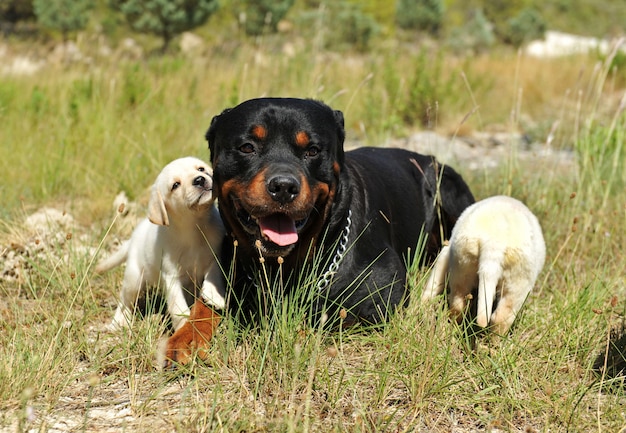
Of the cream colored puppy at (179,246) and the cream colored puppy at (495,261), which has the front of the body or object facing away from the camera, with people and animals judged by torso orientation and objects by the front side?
the cream colored puppy at (495,261)

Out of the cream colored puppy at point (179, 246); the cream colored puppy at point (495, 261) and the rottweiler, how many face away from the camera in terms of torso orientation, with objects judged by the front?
1

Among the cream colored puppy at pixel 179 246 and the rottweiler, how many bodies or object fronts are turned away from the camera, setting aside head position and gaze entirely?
0

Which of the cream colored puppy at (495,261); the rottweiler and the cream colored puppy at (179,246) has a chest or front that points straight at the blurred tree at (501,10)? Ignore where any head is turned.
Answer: the cream colored puppy at (495,261)

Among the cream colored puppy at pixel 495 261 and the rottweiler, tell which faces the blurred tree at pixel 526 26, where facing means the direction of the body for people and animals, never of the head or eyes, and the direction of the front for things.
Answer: the cream colored puppy

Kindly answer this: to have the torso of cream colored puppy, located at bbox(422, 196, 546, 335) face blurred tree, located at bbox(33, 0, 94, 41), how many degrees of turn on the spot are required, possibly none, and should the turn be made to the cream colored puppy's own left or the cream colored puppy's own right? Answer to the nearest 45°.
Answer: approximately 45° to the cream colored puppy's own left

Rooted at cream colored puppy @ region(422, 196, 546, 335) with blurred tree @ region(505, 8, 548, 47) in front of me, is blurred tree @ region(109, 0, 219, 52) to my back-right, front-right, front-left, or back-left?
front-left

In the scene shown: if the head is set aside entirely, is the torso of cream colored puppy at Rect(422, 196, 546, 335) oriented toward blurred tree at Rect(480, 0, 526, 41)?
yes

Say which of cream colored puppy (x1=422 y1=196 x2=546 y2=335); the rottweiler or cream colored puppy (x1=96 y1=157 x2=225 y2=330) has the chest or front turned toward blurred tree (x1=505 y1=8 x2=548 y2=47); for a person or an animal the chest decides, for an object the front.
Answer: cream colored puppy (x1=422 y1=196 x2=546 y2=335)

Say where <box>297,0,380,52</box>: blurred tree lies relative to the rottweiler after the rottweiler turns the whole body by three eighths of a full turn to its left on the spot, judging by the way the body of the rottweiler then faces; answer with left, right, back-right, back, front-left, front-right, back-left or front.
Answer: left

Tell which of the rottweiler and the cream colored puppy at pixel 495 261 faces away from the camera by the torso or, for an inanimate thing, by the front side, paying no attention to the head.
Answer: the cream colored puppy

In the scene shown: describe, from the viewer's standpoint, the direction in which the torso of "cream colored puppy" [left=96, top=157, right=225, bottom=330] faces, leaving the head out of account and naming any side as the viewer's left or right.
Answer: facing the viewer and to the right of the viewer

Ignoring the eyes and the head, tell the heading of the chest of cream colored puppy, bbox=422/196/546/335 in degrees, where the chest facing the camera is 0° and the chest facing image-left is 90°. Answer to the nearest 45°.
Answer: approximately 180°

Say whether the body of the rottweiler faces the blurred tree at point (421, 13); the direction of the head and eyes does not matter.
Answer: no

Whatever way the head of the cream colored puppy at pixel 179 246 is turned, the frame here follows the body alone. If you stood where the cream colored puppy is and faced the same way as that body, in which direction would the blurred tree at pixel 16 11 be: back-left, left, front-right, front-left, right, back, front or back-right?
back-left

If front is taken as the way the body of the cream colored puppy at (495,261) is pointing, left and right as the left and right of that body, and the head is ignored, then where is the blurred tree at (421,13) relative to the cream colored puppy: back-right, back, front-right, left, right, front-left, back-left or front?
front

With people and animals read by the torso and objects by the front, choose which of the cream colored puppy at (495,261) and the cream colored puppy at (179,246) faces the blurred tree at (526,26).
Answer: the cream colored puppy at (495,261)

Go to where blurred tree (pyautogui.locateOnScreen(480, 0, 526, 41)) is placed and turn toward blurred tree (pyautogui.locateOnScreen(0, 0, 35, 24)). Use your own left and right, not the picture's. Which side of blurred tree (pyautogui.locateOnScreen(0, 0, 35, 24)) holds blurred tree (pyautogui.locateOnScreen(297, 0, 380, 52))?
left
